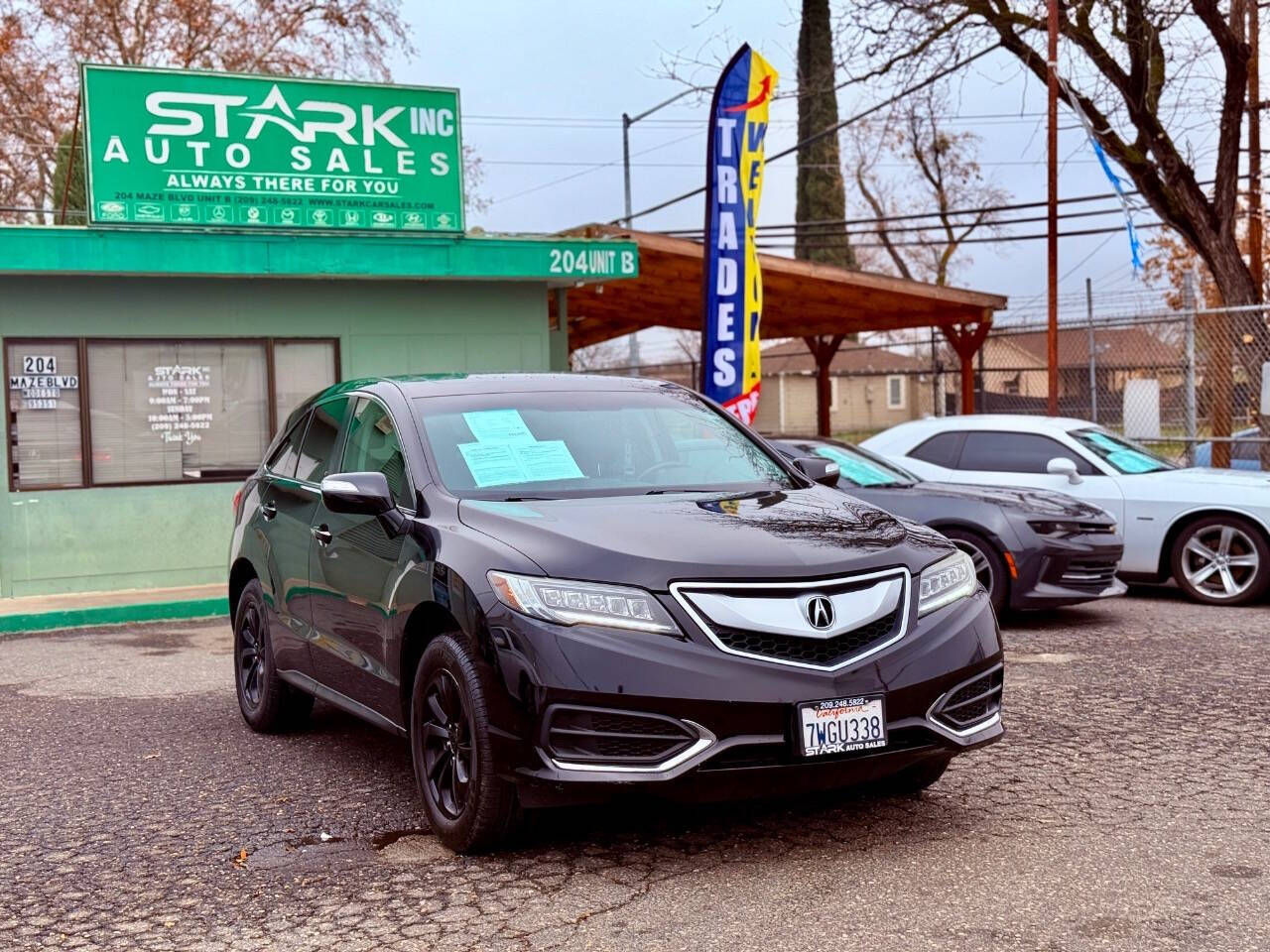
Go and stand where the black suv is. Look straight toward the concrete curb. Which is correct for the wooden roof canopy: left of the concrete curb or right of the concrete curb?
right

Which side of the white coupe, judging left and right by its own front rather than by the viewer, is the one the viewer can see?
right

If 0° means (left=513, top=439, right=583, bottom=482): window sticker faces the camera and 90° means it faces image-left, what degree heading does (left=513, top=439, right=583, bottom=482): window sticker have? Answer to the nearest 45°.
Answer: approximately 0°

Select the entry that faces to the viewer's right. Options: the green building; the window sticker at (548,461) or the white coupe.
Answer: the white coupe

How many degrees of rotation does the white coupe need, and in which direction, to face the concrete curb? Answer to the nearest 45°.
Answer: approximately 180°

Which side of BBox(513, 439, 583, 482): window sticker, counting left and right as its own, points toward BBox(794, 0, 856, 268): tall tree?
back

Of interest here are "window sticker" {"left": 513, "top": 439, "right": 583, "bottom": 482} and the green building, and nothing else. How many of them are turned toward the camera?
2

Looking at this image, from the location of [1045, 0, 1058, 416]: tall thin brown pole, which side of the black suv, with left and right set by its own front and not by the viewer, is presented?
left

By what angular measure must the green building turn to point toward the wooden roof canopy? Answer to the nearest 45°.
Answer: approximately 135° to its left
